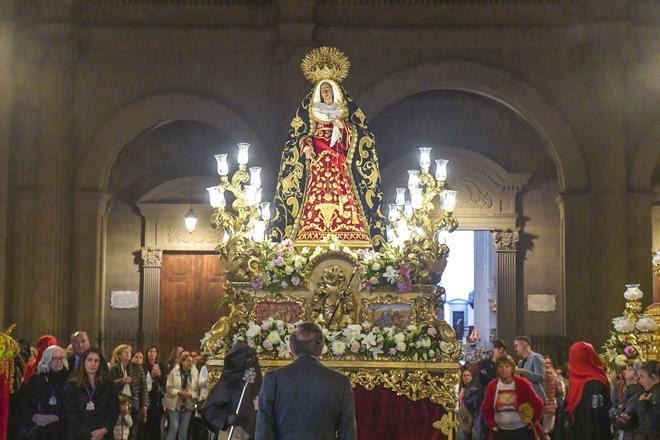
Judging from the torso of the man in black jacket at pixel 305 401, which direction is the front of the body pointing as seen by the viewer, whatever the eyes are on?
away from the camera

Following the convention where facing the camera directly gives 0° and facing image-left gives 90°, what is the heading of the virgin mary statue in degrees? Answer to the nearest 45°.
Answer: approximately 0°

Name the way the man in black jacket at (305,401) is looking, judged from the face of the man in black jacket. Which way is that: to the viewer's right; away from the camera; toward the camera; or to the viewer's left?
away from the camera

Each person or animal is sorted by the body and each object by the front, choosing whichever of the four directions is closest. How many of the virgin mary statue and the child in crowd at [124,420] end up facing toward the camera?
2

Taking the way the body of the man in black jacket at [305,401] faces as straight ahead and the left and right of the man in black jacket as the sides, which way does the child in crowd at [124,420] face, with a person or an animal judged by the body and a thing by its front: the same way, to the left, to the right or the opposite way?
the opposite way

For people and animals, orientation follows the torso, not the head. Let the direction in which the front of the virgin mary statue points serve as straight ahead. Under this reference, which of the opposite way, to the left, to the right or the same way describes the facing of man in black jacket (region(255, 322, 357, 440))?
the opposite way
